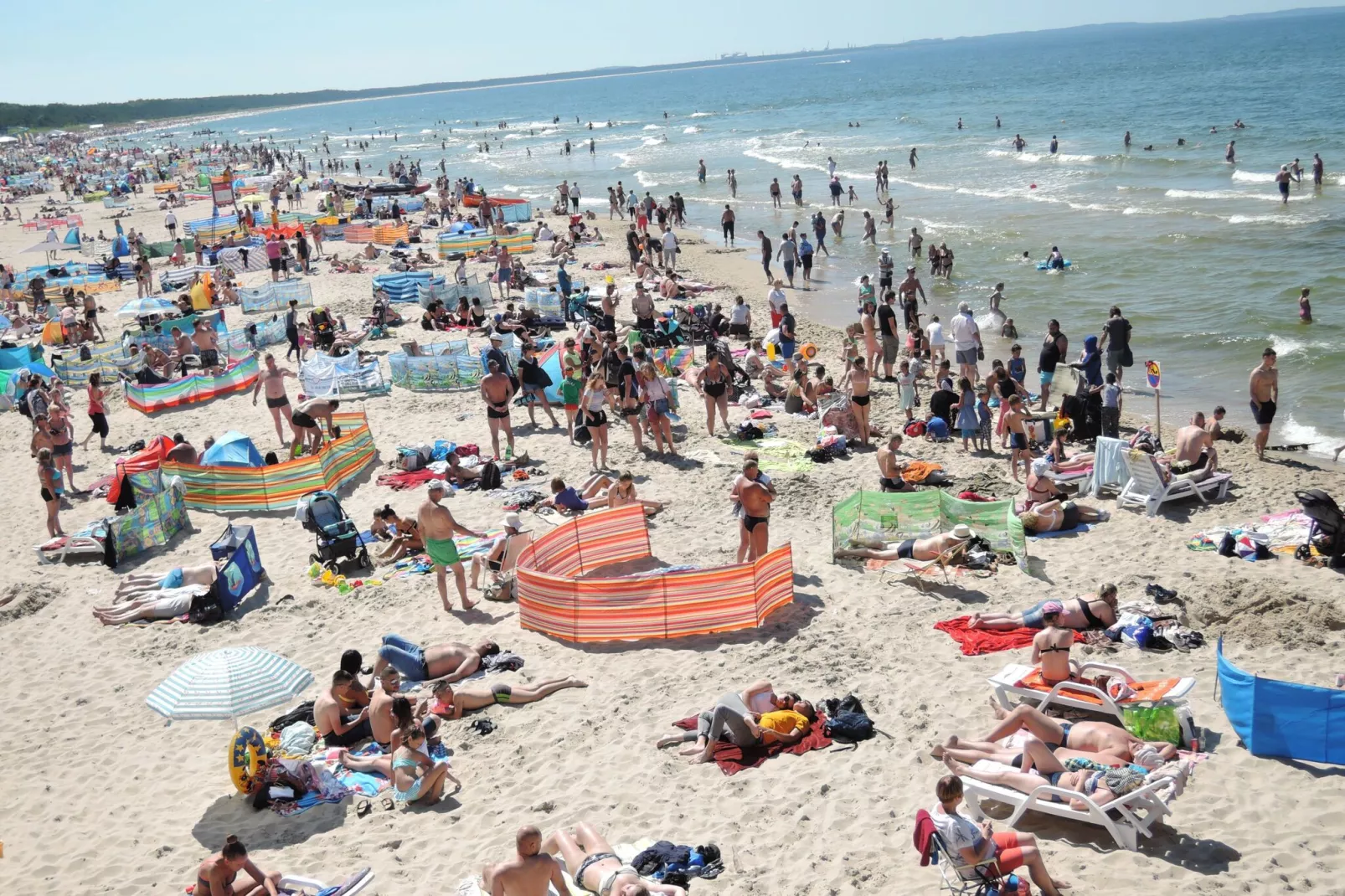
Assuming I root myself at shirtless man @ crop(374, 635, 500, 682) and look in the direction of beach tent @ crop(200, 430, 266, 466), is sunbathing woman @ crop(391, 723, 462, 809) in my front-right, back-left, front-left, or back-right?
back-left

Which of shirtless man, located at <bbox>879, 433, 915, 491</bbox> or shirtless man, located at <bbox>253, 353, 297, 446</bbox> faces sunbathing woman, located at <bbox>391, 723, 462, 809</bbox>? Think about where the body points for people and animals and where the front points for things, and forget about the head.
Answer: shirtless man, located at <bbox>253, 353, 297, 446</bbox>

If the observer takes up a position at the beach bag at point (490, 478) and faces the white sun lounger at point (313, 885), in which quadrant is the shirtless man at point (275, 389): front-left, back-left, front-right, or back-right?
back-right
